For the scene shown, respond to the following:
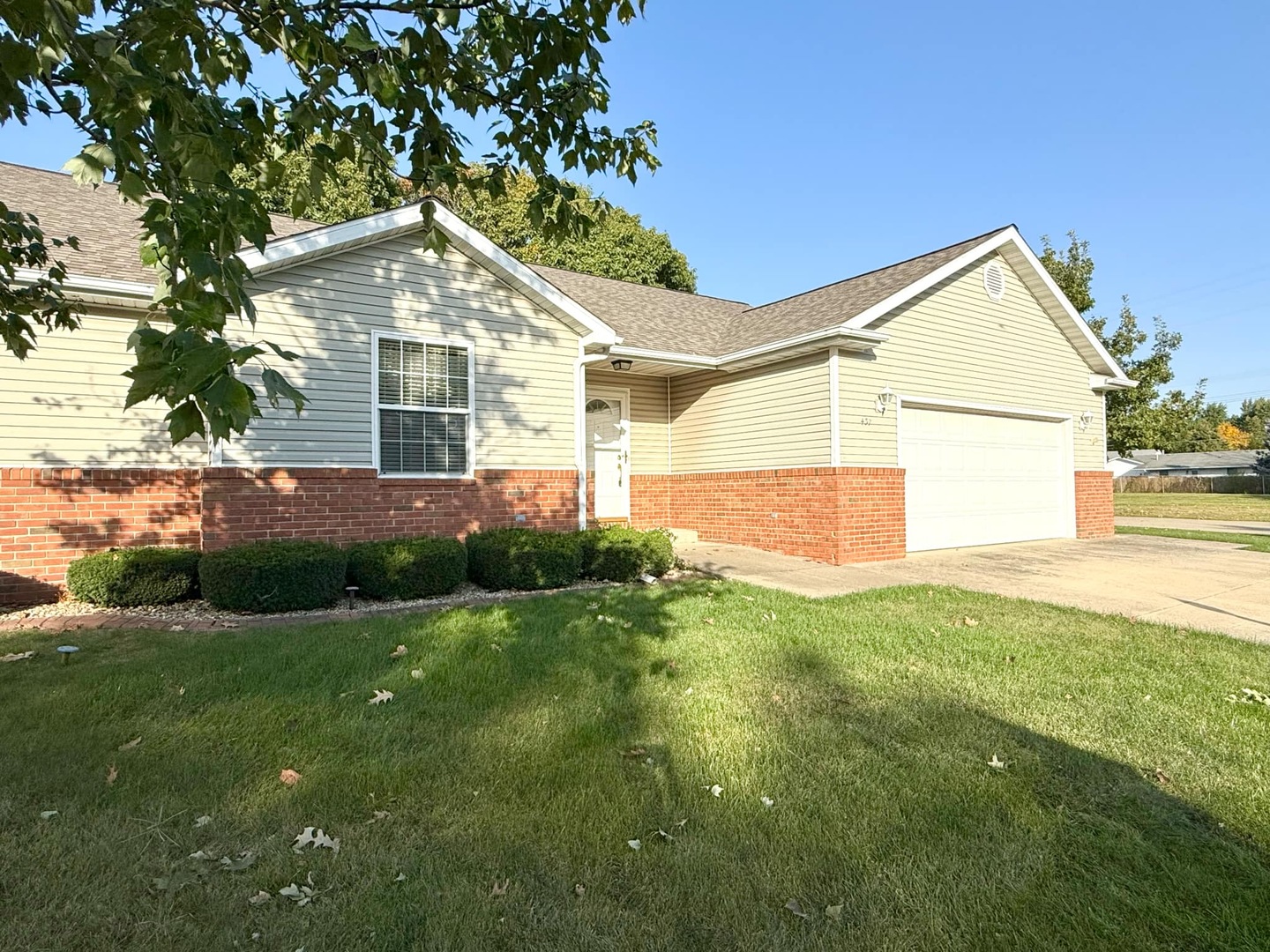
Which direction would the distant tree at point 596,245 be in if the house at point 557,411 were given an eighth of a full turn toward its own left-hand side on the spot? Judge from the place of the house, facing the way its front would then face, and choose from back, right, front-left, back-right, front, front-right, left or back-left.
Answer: left

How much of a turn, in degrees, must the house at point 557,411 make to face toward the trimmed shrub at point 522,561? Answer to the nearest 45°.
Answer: approximately 45° to its right

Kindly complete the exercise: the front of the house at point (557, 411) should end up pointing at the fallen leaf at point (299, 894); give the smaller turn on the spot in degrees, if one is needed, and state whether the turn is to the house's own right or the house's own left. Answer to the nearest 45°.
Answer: approximately 45° to the house's own right

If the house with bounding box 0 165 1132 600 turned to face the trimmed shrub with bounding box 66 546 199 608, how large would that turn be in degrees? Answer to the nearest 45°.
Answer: approximately 90° to its right

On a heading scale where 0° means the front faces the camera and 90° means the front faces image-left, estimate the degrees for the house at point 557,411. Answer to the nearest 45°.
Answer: approximately 315°

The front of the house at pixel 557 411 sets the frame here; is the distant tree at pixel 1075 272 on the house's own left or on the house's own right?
on the house's own left

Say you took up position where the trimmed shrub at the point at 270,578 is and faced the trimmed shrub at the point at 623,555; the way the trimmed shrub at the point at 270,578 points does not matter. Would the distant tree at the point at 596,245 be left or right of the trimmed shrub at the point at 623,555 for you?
left
